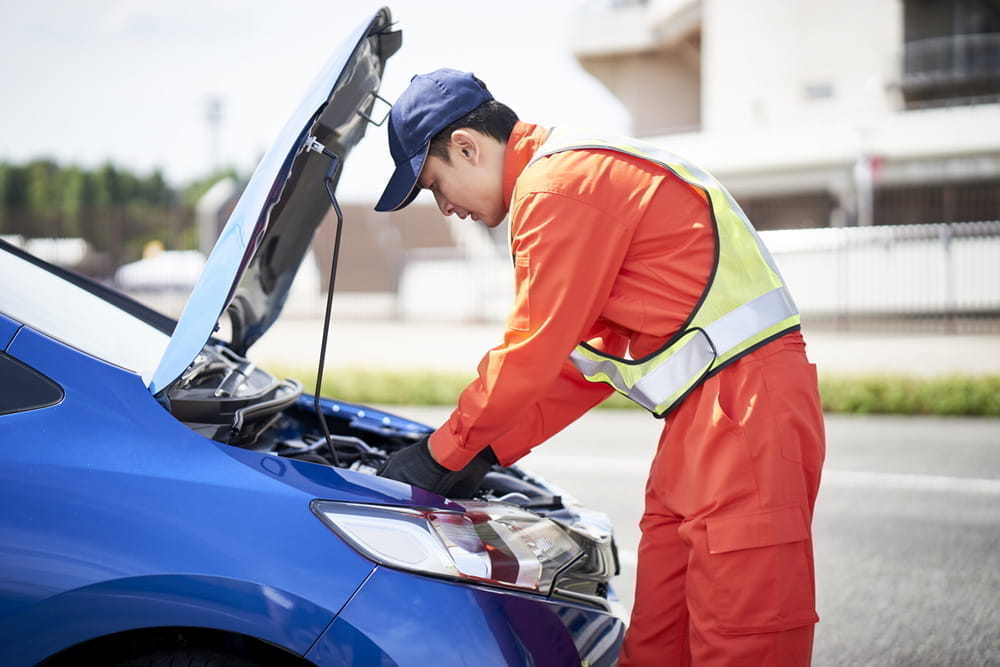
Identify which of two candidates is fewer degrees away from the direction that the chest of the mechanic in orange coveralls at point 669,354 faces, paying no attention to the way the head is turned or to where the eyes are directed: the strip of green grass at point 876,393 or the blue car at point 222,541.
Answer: the blue car

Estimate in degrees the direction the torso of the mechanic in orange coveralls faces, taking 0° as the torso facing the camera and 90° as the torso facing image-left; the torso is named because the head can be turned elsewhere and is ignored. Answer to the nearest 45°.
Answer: approximately 90°

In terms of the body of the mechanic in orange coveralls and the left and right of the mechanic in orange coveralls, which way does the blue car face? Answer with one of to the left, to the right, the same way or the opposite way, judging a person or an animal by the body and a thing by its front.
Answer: the opposite way

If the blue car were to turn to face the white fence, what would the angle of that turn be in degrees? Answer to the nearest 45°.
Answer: approximately 45° to its left

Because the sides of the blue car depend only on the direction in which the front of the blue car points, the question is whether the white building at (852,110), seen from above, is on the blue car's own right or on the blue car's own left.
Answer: on the blue car's own left

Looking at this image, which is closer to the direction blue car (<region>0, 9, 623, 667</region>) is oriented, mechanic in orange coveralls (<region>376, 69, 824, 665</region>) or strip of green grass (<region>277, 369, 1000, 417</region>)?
the mechanic in orange coveralls

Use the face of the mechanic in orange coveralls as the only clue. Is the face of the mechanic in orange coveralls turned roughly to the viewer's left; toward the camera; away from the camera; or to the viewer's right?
to the viewer's left

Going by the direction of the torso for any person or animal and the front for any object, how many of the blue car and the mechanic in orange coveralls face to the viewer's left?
1

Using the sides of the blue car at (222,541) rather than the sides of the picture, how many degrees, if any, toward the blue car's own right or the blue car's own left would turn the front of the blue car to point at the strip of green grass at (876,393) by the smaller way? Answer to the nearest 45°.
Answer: approximately 45° to the blue car's own left

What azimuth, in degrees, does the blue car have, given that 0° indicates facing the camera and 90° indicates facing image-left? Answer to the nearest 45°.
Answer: approximately 270°

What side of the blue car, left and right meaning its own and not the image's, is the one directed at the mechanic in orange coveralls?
front

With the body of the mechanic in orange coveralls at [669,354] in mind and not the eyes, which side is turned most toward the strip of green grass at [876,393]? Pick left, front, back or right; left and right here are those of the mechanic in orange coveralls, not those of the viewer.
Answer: right
